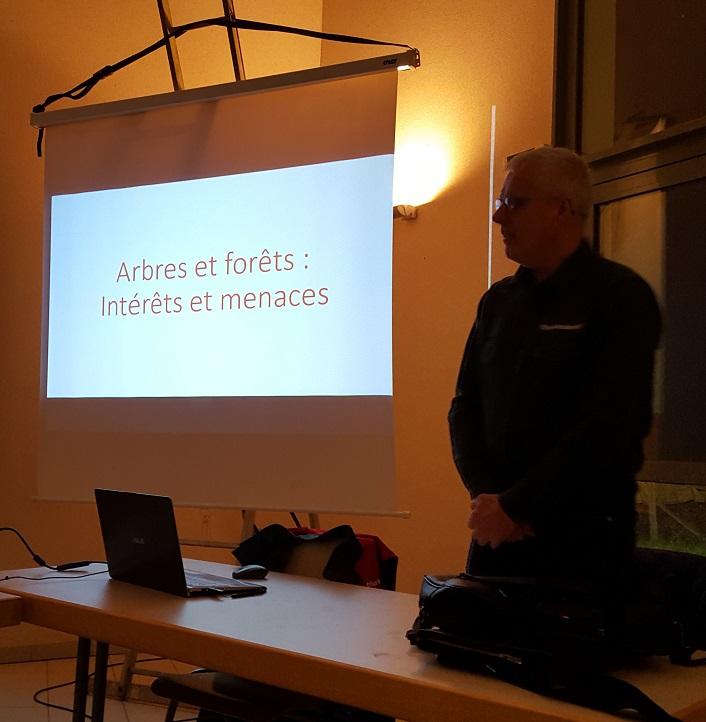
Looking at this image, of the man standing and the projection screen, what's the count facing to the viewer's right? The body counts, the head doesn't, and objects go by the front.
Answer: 0

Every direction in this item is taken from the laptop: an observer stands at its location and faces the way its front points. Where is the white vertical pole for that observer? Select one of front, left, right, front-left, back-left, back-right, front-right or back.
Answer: front

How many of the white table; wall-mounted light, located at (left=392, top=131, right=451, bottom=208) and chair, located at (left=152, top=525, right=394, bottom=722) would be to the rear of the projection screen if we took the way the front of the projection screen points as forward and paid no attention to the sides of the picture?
1

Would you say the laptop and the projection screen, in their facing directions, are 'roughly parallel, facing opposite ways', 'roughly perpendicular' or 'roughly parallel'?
roughly parallel, facing opposite ways

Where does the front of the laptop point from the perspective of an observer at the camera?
facing away from the viewer and to the right of the viewer

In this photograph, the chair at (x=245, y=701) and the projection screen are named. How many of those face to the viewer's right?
0

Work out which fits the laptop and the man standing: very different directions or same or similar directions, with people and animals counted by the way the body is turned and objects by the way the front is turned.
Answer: very different directions

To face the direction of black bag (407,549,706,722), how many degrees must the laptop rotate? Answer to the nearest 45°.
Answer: approximately 90° to its right

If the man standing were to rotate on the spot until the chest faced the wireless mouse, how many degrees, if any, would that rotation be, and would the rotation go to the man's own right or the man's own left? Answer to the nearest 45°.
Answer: approximately 45° to the man's own right

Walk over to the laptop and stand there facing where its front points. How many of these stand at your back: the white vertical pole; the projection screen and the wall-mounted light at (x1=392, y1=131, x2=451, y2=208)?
0

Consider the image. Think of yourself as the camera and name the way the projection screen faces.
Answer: facing the viewer and to the left of the viewer

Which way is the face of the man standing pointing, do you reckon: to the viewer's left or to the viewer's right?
to the viewer's left

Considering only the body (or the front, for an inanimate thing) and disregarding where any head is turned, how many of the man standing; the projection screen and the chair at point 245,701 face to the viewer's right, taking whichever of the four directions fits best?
0

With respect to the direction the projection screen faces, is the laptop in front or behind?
in front

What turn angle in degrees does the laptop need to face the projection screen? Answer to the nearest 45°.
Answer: approximately 45° to its left
